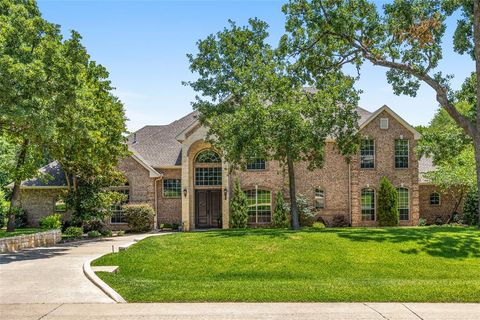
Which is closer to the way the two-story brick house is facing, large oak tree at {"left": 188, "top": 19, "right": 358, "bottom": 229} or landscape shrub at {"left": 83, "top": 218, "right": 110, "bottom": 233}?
the large oak tree

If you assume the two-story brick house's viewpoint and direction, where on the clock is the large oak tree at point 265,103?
The large oak tree is roughly at 12 o'clock from the two-story brick house.

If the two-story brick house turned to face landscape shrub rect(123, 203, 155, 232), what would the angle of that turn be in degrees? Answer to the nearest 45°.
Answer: approximately 90° to its right

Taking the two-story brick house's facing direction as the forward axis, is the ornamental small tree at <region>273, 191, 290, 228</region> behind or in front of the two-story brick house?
in front

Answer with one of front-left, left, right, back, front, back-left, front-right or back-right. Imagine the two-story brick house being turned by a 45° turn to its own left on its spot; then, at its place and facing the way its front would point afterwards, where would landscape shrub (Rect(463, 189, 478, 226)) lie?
front-left

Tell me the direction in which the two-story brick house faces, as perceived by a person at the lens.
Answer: facing the viewer

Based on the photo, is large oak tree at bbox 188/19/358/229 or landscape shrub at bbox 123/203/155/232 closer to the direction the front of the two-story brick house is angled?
the large oak tree

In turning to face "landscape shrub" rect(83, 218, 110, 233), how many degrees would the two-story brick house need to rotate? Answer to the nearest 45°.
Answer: approximately 90° to its right

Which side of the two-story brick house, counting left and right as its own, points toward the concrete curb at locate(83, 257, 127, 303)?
front
